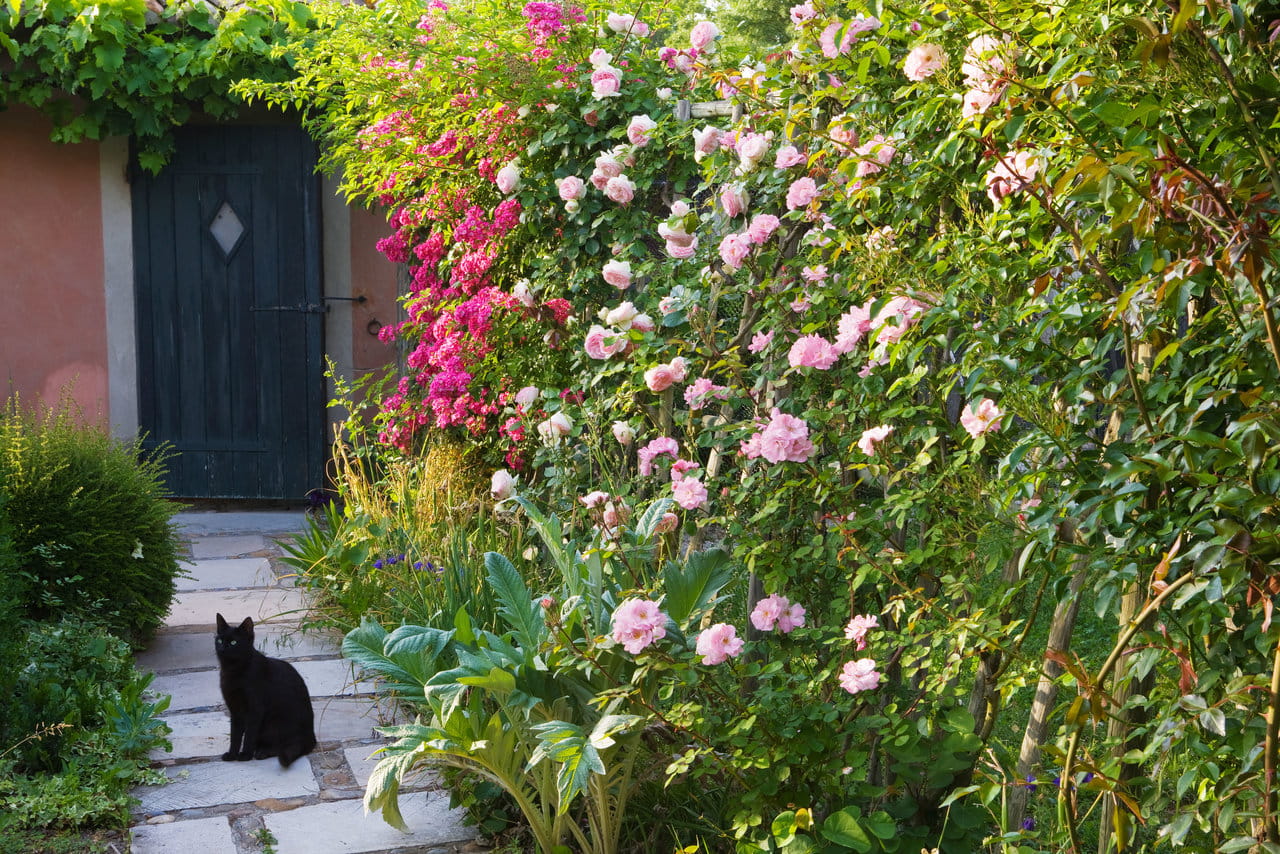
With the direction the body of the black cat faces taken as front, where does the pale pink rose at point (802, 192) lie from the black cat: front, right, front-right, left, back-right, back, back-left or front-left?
back-left

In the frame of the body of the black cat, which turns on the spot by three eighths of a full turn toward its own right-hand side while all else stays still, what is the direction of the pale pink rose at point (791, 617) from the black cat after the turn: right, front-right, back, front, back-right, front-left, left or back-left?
right

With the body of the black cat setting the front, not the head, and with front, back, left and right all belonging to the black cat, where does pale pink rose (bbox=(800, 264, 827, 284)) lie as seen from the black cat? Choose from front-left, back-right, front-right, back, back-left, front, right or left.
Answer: back-left

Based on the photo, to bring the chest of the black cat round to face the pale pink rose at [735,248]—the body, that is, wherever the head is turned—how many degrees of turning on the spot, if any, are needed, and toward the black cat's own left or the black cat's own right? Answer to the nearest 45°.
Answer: approximately 135° to the black cat's own left
